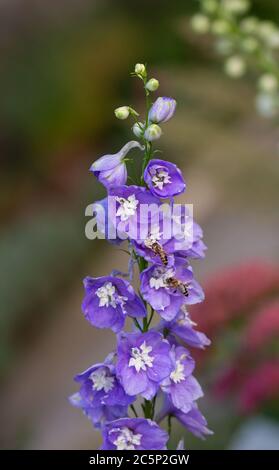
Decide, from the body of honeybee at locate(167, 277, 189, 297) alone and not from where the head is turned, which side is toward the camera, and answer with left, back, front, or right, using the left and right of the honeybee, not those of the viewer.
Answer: left
